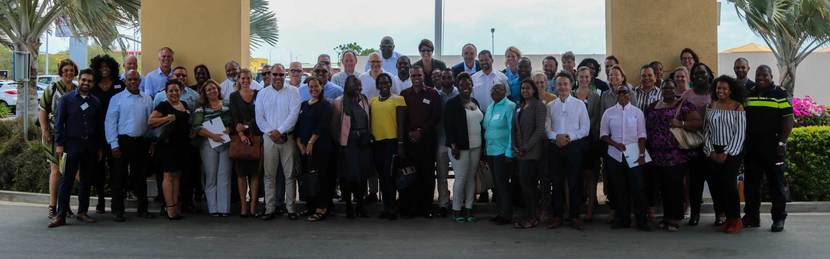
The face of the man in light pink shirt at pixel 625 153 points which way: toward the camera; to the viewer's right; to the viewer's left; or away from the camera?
toward the camera

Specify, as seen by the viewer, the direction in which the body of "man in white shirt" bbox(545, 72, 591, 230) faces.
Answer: toward the camera

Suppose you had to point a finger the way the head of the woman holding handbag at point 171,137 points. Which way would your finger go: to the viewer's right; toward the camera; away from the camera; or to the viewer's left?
toward the camera

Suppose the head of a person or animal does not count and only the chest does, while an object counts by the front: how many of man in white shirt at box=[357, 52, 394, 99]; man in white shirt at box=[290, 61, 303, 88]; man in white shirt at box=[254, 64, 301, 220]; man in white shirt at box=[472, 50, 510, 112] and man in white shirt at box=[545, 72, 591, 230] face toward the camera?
5

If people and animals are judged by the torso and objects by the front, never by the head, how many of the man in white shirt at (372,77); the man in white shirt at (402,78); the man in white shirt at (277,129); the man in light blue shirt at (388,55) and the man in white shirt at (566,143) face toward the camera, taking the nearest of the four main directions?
5

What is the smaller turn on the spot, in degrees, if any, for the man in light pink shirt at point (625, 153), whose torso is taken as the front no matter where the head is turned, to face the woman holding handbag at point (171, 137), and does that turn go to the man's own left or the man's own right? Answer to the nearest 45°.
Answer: approximately 90° to the man's own right

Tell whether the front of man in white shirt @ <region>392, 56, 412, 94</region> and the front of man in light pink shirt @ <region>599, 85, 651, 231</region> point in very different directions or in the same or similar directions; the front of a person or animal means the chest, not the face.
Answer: same or similar directions

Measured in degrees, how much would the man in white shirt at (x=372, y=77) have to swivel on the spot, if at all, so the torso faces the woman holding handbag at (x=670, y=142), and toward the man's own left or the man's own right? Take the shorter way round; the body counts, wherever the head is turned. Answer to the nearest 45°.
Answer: approximately 45° to the man's own left

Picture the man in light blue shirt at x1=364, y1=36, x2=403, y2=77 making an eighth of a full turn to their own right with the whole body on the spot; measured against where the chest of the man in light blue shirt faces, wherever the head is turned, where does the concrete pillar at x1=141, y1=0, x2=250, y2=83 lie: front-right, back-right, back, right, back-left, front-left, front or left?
front-right

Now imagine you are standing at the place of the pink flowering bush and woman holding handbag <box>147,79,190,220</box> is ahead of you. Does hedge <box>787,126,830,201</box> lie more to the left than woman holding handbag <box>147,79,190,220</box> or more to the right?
left

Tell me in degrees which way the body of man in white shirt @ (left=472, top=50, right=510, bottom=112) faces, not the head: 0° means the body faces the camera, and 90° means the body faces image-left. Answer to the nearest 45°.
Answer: approximately 0°

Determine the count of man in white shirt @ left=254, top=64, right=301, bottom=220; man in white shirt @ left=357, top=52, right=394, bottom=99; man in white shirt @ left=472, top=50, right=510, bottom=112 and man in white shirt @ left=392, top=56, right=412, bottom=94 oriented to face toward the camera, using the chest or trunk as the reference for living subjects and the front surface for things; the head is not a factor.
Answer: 4

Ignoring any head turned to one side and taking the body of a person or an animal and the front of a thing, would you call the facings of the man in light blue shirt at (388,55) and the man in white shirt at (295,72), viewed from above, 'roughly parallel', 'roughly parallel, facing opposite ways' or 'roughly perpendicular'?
roughly parallel

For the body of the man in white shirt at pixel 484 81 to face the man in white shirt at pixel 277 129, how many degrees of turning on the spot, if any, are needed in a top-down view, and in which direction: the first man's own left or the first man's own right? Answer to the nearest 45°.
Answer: approximately 90° to the first man's own right

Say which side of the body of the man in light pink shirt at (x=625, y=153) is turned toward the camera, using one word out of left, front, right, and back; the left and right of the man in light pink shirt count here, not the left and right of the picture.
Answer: front

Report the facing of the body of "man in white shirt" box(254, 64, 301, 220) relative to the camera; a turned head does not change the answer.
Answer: toward the camera
